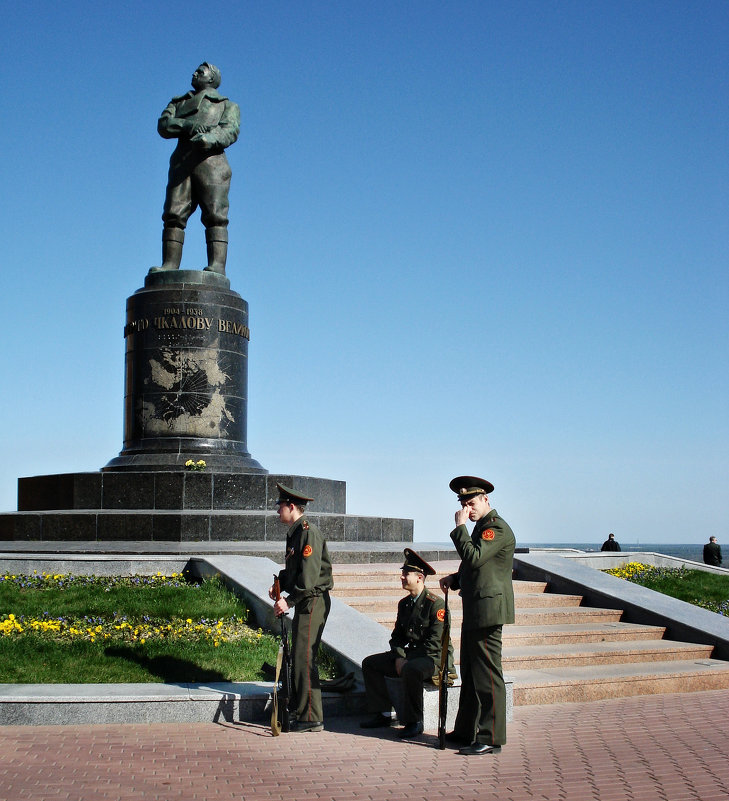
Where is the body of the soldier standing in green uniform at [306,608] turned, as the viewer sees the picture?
to the viewer's left

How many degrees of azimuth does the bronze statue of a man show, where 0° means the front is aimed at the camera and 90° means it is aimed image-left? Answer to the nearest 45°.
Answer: approximately 45°

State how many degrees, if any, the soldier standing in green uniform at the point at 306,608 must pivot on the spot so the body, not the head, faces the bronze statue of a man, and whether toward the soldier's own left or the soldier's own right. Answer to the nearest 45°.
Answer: approximately 90° to the soldier's own right

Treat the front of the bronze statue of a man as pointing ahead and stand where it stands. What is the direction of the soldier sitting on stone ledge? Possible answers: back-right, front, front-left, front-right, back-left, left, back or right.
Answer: front-left

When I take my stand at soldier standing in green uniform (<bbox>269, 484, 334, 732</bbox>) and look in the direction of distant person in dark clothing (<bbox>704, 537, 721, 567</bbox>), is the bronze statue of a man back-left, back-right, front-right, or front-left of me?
front-left

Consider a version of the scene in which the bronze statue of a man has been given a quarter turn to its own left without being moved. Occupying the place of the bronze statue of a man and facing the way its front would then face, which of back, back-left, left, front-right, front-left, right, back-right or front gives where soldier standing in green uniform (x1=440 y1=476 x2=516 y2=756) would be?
front-right

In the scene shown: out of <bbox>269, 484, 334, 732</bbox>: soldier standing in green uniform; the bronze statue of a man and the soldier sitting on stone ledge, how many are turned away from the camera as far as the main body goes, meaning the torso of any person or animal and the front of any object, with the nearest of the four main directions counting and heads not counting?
0

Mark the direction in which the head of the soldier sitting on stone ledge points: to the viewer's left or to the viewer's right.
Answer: to the viewer's left

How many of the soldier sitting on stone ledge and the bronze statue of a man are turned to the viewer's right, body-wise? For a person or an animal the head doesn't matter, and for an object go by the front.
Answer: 0

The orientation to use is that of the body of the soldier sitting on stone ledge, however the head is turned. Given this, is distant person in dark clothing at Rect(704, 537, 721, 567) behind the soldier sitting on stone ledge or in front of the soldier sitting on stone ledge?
behind

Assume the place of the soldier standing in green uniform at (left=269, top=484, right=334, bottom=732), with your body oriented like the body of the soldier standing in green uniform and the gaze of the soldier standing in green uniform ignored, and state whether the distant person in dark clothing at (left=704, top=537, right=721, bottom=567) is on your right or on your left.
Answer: on your right

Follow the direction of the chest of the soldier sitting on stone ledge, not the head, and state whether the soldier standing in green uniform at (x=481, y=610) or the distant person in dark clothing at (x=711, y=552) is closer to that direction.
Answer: the soldier standing in green uniform

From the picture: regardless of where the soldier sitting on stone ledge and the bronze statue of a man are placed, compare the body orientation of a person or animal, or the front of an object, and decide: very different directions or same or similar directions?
same or similar directions

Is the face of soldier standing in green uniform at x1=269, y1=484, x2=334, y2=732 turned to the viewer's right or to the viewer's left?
to the viewer's left

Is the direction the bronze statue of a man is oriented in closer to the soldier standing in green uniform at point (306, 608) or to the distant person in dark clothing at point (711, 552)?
the soldier standing in green uniform

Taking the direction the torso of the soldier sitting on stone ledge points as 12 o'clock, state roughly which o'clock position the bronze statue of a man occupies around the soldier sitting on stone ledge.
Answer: The bronze statue of a man is roughly at 4 o'clock from the soldier sitting on stone ledge.

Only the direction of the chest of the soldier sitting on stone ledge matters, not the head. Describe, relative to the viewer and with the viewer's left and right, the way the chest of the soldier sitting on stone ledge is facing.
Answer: facing the viewer and to the left of the viewer
